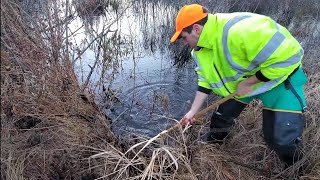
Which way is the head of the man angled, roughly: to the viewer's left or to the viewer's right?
to the viewer's left

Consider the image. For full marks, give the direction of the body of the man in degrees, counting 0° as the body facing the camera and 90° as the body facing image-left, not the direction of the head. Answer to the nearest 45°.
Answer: approximately 45°
